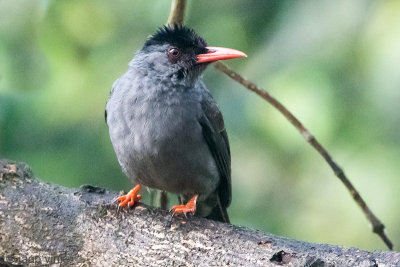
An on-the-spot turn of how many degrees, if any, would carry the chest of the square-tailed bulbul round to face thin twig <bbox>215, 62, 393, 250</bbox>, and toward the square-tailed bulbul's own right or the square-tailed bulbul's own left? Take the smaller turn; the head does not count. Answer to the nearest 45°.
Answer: approximately 135° to the square-tailed bulbul's own left

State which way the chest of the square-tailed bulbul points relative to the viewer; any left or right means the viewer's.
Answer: facing the viewer and to the left of the viewer
